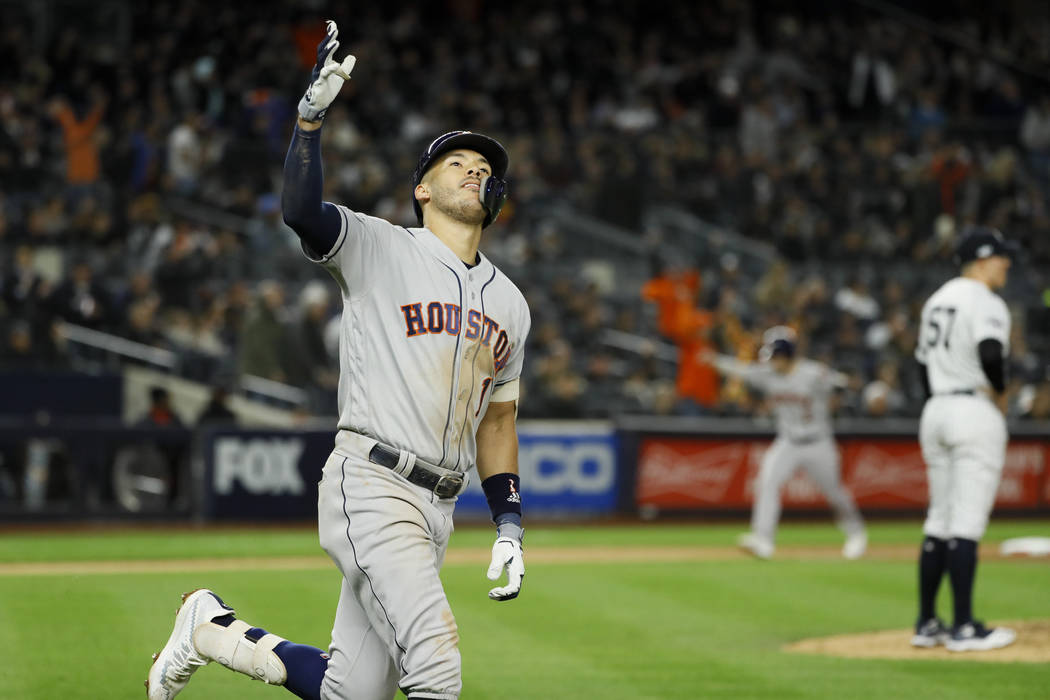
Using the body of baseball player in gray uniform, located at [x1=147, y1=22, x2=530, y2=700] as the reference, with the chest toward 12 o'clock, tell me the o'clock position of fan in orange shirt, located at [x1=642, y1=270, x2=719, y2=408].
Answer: The fan in orange shirt is roughly at 8 o'clock from the baseball player in gray uniform.

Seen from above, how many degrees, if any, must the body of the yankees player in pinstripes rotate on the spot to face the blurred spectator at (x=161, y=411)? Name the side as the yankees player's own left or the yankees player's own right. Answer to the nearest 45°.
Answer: approximately 90° to the yankees player's own left

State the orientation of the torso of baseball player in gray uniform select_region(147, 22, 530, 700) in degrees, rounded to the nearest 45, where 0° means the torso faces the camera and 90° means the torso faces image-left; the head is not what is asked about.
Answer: approximately 315°

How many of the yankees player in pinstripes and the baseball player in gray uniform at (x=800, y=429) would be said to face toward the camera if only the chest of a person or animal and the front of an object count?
1

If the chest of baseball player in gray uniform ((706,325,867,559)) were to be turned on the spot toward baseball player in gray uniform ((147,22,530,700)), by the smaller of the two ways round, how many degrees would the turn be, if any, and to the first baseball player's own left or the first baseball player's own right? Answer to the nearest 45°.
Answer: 0° — they already face them

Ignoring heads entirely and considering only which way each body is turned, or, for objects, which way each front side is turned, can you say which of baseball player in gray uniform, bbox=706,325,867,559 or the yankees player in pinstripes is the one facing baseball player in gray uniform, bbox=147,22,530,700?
baseball player in gray uniform, bbox=706,325,867,559

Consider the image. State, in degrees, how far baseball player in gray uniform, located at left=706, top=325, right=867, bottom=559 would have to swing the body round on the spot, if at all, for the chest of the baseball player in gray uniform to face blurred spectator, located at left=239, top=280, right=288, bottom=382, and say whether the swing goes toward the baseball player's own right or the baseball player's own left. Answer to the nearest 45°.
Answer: approximately 90° to the baseball player's own right

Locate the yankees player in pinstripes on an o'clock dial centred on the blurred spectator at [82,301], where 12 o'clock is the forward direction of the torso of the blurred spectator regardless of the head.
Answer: The yankees player in pinstripes is roughly at 11 o'clock from the blurred spectator.

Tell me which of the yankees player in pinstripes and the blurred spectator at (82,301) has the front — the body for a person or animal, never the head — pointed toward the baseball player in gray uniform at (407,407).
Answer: the blurred spectator

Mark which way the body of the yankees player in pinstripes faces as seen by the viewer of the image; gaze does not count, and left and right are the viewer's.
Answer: facing away from the viewer and to the right of the viewer

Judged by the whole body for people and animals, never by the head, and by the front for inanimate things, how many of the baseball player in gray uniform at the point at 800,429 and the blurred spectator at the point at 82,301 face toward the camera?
2
